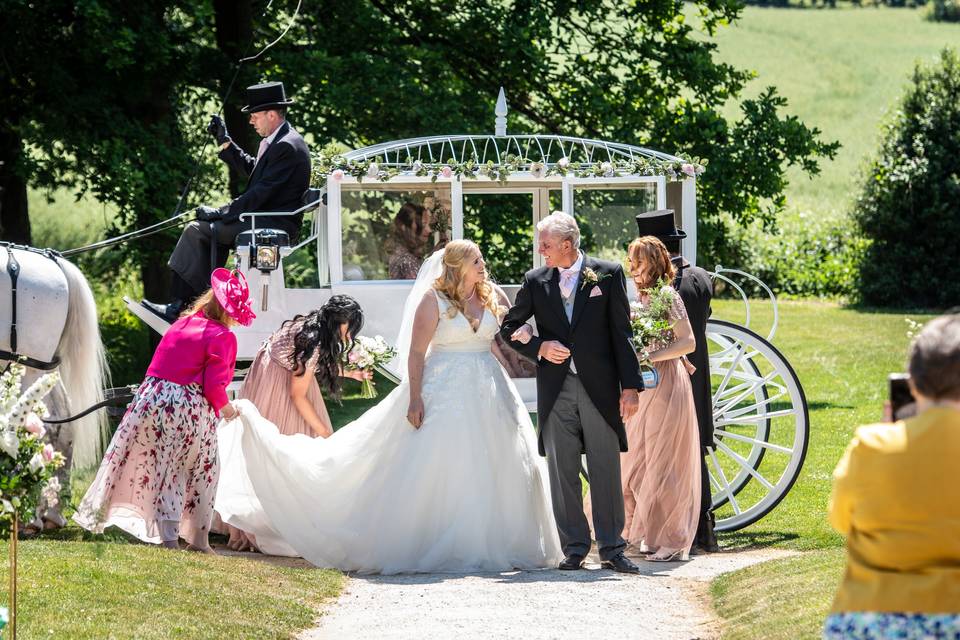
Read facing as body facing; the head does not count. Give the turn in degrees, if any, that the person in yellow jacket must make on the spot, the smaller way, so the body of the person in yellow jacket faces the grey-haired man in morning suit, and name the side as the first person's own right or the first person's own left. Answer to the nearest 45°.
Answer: approximately 45° to the first person's own left

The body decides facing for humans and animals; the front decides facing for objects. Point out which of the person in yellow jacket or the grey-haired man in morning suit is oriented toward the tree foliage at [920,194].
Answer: the person in yellow jacket

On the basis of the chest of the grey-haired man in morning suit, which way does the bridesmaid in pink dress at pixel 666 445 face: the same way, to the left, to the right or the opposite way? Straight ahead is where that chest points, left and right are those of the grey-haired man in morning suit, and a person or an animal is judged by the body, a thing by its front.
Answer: to the right

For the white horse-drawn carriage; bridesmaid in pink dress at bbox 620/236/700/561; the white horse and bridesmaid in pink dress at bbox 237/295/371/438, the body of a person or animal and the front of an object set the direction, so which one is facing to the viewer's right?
bridesmaid in pink dress at bbox 237/295/371/438

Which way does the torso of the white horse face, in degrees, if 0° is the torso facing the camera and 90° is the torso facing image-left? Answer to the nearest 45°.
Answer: approximately 90°

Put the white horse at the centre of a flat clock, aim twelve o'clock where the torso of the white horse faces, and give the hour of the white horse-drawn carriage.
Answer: The white horse-drawn carriage is roughly at 6 o'clock from the white horse.

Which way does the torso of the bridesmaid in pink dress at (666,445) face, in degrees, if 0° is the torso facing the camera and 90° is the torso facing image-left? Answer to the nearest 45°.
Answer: approximately 90°

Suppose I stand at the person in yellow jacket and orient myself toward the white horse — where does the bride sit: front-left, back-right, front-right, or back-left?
front-right

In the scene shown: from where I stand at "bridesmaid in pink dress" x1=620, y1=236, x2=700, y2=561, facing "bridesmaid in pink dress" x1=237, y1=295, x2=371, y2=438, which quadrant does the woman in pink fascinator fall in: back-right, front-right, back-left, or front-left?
front-left

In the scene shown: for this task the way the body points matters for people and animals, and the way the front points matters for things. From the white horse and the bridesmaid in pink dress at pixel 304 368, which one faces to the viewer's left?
the white horse

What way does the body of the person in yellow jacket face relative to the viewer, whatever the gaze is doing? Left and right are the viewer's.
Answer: facing away from the viewer

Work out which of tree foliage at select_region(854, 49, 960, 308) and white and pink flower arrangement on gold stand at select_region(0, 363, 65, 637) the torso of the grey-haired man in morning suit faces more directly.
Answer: the white and pink flower arrangement on gold stand

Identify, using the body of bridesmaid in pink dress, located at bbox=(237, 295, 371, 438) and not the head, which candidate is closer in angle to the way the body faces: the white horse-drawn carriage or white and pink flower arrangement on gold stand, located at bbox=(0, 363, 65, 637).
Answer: the white horse-drawn carriage

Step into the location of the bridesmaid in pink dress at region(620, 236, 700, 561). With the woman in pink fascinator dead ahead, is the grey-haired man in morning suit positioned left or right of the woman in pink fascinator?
left

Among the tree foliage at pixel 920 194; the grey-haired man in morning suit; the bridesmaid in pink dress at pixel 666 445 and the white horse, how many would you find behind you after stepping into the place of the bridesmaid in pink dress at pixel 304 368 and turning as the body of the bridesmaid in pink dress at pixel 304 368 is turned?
1

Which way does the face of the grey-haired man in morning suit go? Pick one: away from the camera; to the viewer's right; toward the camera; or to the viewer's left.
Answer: to the viewer's left

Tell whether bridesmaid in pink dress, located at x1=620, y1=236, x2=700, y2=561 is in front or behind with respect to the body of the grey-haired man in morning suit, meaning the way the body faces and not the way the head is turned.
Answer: behind

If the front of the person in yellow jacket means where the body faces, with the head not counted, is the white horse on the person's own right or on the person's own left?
on the person's own left

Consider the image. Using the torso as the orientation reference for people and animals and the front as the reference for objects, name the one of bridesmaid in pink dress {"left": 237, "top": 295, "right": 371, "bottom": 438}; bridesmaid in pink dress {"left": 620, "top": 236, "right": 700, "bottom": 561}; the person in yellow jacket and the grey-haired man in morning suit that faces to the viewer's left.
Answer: bridesmaid in pink dress {"left": 620, "top": 236, "right": 700, "bottom": 561}

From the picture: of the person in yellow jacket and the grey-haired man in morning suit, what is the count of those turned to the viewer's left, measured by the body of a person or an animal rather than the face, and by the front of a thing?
0

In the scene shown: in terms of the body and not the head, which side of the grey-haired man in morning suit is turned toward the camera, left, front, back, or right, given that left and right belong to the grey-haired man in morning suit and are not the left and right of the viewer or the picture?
front
